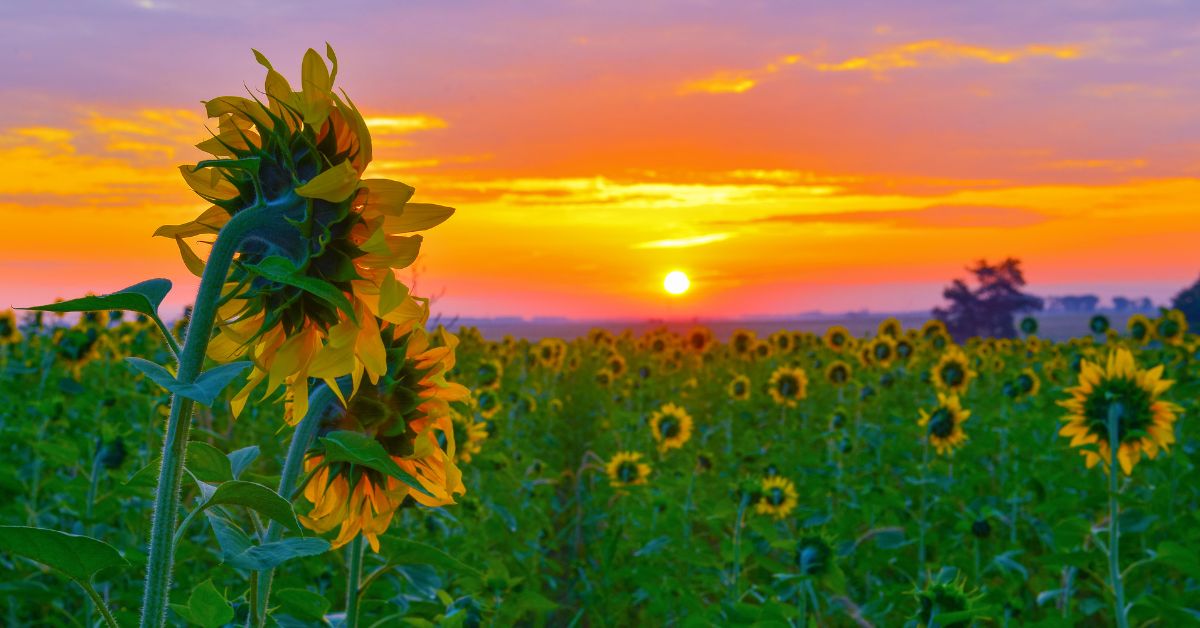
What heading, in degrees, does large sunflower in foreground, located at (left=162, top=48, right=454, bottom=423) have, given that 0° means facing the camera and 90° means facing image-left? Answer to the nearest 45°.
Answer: approximately 225°

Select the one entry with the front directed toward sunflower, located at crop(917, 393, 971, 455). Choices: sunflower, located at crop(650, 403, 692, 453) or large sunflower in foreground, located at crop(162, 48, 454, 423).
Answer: the large sunflower in foreground
